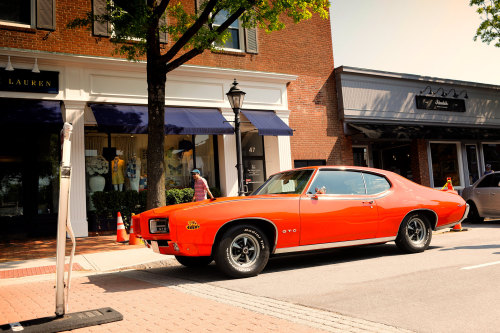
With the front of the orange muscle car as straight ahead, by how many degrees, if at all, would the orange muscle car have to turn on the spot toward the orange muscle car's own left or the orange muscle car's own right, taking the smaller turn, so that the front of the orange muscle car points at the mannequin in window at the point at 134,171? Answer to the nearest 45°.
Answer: approximately 90° to the orange muscle car's own right

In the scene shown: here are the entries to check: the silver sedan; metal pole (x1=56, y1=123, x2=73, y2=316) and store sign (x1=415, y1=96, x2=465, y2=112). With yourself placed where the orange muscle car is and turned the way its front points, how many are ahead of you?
1

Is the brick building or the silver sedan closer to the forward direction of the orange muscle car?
the brick building

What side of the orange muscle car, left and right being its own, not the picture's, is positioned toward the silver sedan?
back

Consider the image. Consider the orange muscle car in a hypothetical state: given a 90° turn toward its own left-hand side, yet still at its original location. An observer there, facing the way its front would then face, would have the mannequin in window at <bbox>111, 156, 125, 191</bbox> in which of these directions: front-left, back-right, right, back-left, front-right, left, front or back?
back

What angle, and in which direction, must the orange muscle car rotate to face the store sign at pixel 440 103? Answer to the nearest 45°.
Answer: approximately 180°

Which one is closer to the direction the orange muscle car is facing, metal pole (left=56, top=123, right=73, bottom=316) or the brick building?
the metal pole

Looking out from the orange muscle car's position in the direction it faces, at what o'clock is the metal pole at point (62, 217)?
The metal pole is roughly at 12 o'clock from the orange muscle car.

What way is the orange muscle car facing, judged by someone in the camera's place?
facing the viewer and to the left of the viewer

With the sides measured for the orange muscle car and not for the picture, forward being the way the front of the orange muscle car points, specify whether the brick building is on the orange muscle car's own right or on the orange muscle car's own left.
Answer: on the orange muscle car's own right
